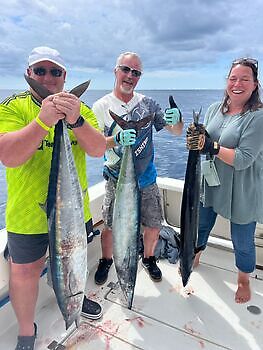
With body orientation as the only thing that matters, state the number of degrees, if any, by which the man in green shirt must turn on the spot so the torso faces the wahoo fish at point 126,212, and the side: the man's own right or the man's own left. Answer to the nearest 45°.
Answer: approximately 90° to the man's own left

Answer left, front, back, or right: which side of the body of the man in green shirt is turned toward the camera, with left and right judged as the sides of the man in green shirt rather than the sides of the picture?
front

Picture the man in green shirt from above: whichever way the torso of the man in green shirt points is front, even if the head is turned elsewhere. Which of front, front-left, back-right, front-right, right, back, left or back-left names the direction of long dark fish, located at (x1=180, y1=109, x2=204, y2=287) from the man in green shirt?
left

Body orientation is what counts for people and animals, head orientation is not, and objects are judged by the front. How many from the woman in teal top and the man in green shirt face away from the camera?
0

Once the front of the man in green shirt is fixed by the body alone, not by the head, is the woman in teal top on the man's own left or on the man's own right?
on the man's own left

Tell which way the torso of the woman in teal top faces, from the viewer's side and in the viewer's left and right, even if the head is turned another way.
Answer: facing the viewer and to the left of the viewer
